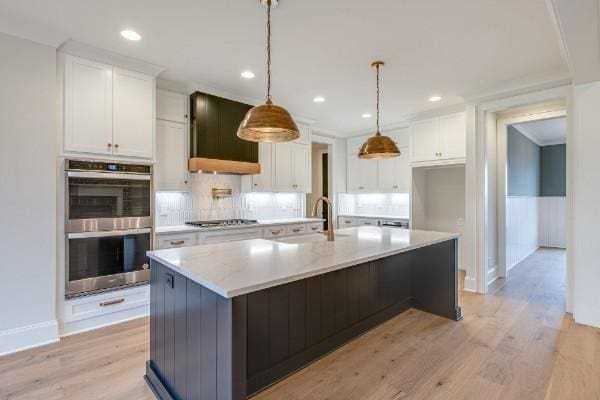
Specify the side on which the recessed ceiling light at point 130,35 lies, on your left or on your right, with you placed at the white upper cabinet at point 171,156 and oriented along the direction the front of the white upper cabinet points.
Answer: on your right

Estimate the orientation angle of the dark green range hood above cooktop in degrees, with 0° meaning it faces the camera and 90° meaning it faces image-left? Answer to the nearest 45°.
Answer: approximately 315°

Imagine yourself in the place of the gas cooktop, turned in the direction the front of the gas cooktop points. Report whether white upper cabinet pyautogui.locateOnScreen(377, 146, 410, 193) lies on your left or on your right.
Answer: on your left

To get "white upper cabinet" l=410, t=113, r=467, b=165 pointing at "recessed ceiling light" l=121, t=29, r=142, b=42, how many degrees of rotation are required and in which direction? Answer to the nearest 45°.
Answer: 0° — it already faces it

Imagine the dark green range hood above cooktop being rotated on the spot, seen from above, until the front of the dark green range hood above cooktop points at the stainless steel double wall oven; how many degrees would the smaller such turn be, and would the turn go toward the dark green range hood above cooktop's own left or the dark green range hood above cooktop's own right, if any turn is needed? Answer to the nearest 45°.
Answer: approximately 90° to the dark green range hood above cooktop's own right

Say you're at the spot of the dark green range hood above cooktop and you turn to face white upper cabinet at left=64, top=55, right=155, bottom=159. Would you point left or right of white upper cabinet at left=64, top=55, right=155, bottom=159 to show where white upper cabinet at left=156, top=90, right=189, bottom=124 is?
right
